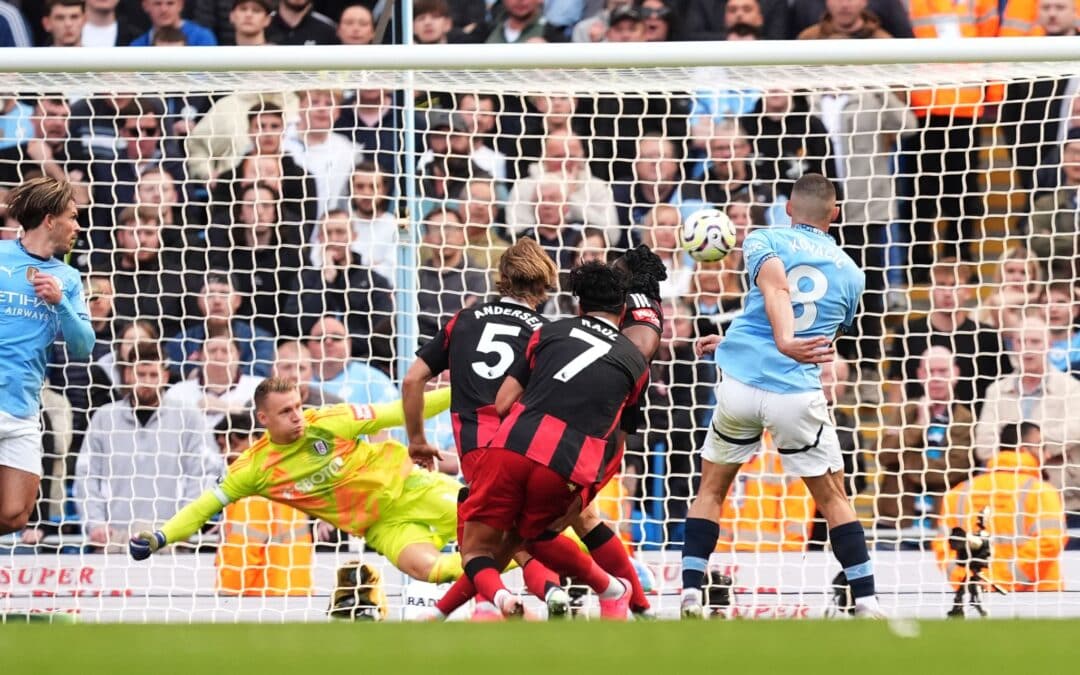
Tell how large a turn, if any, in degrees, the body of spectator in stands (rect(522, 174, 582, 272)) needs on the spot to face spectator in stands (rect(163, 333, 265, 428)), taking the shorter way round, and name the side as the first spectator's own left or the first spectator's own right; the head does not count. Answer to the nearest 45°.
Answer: approximately 90° to the first spectator's own right

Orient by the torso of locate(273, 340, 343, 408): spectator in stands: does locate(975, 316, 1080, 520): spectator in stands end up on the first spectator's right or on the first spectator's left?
on the first spectator's left

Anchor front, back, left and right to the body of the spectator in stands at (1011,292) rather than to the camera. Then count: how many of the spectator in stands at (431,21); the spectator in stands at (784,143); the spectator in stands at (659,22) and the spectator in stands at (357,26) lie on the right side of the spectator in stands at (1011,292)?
4

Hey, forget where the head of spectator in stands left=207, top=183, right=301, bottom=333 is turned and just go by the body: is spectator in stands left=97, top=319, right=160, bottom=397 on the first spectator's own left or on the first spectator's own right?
on the first spectator's own right

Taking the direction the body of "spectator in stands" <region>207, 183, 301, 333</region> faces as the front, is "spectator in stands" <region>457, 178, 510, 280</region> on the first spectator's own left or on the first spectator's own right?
on the first spectator's own left

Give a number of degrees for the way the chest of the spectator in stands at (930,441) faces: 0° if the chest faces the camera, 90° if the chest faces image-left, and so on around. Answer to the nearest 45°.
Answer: approximately 0°
